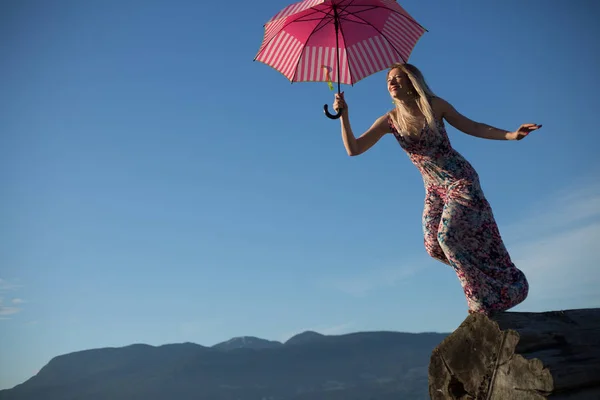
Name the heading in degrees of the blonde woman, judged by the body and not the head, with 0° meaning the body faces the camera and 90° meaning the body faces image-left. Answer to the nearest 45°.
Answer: approximately 45°
